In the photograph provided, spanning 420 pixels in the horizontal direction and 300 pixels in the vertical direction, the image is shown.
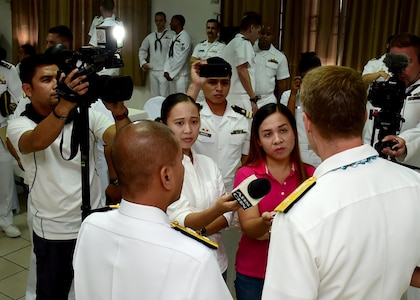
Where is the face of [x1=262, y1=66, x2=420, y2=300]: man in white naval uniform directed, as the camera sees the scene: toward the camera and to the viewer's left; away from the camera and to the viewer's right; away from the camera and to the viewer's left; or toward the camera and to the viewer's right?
away from the camera and to the viewer's left

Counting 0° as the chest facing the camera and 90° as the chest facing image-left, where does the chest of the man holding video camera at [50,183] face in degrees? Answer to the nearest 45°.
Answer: approximately 315°

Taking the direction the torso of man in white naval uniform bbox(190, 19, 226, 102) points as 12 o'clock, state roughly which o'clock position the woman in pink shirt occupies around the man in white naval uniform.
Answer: The woman in pink shirt is roughly at 12 o'clock from the man in white naval uniform.

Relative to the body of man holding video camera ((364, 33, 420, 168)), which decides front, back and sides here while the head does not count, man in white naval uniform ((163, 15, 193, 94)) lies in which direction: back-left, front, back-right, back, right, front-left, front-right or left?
front-right

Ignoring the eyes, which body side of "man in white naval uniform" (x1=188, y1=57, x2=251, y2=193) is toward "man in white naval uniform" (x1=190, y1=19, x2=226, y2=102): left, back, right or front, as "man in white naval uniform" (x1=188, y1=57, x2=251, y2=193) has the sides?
back

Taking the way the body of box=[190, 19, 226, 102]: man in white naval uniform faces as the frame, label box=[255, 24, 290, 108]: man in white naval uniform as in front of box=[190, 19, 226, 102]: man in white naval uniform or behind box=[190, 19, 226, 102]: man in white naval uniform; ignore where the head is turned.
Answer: in front

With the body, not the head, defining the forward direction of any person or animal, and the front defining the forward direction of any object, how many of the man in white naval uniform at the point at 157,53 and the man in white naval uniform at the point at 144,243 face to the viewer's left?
0

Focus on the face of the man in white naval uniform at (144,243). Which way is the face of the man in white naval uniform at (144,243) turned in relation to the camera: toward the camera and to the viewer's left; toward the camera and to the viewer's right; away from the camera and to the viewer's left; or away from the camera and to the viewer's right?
away from the camera and to the viewer's right

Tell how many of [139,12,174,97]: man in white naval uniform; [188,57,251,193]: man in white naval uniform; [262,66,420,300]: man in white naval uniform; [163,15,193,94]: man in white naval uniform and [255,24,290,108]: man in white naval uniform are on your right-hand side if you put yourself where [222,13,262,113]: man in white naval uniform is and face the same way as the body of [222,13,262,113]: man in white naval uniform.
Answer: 2

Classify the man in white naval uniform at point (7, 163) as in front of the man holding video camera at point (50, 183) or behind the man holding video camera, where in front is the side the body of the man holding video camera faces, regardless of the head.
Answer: behind

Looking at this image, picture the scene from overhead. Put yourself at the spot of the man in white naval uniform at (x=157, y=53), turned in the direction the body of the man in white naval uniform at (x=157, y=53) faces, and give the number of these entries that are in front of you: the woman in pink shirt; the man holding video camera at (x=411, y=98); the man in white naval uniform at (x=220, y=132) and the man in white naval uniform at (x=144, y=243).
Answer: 4

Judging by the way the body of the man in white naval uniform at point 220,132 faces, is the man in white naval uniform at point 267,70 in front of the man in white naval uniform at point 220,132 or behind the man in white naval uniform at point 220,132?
behind

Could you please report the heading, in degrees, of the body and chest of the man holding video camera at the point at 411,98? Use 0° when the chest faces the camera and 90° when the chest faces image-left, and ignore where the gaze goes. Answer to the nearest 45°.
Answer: approximately 90°

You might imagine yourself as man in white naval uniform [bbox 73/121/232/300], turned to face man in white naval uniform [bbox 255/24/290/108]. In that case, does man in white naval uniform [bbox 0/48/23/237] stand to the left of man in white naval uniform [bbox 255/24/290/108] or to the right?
left

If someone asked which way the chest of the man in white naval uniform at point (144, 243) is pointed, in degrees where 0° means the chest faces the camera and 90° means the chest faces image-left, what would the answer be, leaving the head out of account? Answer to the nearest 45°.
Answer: approximately 225°

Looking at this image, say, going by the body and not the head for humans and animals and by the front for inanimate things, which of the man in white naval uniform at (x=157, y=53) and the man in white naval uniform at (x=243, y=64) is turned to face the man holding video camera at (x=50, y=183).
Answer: the man in white naval uniform at (x=157, y=53)
